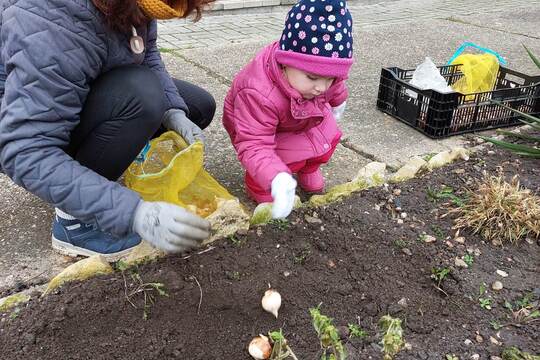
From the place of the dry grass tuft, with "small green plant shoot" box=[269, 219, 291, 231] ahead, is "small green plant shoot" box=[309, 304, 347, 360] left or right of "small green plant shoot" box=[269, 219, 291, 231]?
left

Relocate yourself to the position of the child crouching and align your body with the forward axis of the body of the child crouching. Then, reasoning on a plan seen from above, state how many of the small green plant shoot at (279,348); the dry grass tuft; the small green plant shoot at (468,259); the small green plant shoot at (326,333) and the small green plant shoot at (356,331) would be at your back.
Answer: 0

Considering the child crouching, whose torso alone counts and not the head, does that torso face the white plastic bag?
no
